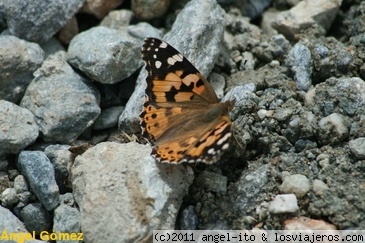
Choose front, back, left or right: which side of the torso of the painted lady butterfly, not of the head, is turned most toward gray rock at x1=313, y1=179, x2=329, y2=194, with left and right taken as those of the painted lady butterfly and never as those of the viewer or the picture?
right

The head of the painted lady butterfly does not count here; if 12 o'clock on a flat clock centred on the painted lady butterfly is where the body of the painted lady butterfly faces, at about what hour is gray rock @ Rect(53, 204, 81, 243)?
The gray rock is roughly at 6 o'clock from the painted lady butterfly.

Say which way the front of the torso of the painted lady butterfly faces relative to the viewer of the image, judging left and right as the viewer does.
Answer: facing away from the viewer and to the right of the viewer

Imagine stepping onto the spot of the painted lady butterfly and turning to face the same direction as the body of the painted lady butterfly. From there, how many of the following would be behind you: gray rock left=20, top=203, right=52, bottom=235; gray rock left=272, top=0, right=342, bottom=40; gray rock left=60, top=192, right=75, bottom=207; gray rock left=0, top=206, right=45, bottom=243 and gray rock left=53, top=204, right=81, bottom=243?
4

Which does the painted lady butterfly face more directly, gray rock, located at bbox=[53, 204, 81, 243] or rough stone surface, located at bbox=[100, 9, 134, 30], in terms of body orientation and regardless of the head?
the rough stone surface

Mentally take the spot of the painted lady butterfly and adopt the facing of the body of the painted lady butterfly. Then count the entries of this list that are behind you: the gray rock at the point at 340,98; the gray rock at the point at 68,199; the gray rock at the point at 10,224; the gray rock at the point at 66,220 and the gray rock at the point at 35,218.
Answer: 4

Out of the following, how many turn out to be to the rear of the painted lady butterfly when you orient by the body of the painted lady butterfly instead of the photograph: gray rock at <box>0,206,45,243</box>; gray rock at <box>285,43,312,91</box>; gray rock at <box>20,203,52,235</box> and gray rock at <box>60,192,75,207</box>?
3

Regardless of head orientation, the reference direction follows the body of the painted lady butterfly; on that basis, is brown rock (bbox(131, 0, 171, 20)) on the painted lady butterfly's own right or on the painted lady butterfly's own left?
on the painted lady butterfly's own left
